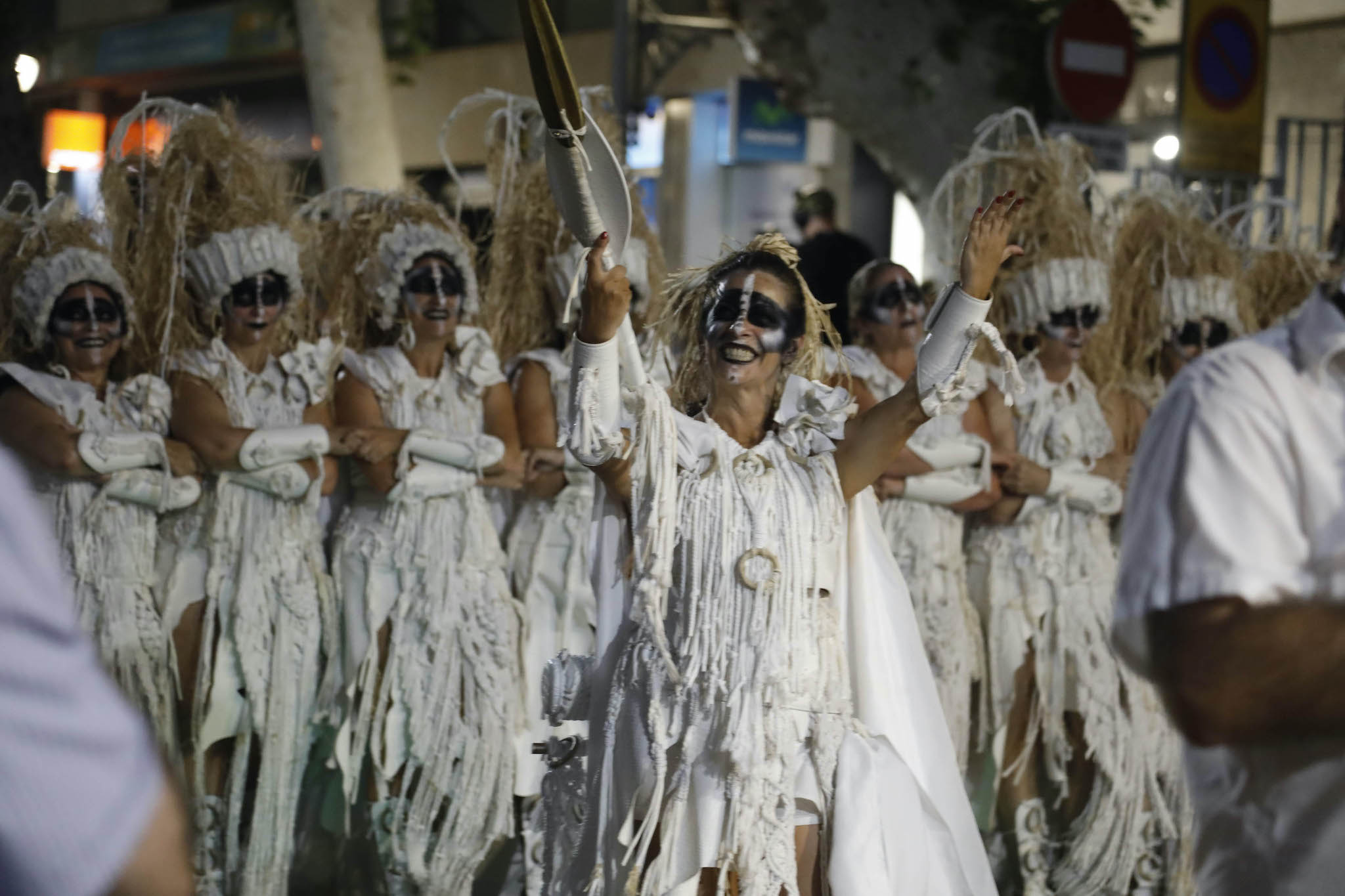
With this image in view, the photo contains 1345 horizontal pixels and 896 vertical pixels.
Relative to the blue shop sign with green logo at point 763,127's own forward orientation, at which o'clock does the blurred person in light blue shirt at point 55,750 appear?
The blurred person in light blue shirt is roughly at 12 o'clock from the blue shop sign with green logo.

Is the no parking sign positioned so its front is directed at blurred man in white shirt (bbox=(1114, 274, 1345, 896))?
yes

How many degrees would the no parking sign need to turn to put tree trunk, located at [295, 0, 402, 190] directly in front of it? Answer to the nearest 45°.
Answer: approximately 90° to its right

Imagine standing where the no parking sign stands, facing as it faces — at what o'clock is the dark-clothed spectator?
The dark-clothed spectator is roughly at 2 o'clock from the no parking sign.

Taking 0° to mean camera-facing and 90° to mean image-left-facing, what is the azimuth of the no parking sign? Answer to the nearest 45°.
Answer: approximately 0°

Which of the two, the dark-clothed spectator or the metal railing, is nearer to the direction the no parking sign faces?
the dark-clothed spectator

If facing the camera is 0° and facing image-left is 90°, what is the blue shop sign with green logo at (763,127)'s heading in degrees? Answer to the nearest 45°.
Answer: approximately 0°
